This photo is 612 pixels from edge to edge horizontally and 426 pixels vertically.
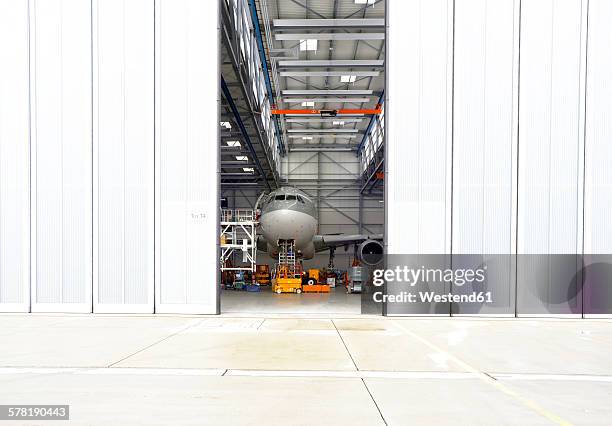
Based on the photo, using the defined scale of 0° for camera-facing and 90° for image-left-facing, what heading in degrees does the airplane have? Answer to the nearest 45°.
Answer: approximately 0°

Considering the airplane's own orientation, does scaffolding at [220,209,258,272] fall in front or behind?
in front
